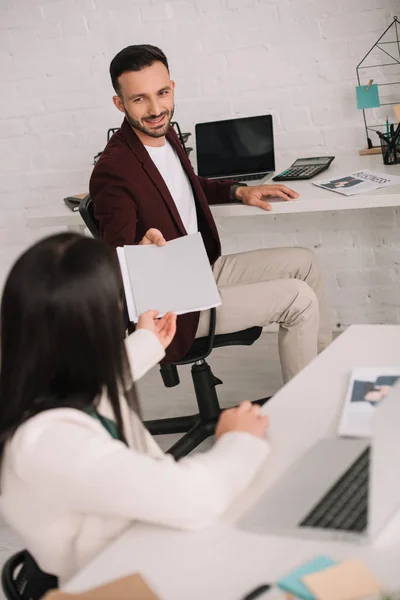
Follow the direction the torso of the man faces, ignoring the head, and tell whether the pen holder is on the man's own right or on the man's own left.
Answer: on the man's own left

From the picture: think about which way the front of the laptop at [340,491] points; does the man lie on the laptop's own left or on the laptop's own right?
on the laptop's own right

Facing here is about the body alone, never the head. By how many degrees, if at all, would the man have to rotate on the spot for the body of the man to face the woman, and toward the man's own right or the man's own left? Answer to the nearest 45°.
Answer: approximately 45° to the man's own right

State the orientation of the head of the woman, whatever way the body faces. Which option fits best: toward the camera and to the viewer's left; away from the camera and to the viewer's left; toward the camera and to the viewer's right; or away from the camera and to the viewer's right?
away from the camera and to the viewer's right

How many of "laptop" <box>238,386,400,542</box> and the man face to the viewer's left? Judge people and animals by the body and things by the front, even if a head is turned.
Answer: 1

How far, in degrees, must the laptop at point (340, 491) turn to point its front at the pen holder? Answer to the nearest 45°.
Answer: approximately 90° to its right

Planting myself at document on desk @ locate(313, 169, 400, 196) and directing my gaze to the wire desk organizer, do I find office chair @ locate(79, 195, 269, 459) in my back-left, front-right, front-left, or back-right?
back-left

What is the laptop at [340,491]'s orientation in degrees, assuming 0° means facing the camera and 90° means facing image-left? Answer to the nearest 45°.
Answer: approximately 90°

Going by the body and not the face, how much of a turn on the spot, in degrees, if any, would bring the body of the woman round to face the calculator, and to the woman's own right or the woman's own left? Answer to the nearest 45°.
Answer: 0° — they already face it

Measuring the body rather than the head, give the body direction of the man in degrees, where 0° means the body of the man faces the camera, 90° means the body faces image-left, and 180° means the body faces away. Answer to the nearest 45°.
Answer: approximately 315°

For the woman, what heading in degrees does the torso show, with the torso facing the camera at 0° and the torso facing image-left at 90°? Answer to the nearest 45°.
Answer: approximately 225°
